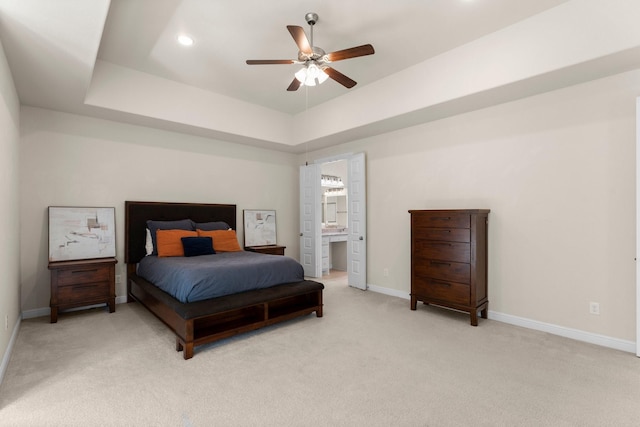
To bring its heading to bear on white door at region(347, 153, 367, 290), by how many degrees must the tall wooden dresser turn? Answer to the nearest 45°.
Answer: approximately 90° to its right

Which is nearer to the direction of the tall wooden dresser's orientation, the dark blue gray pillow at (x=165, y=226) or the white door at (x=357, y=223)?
the dark blue gray pillow

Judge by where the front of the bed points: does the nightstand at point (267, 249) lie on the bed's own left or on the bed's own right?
on the bed's own left

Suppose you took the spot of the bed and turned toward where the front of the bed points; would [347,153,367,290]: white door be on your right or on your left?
on your left

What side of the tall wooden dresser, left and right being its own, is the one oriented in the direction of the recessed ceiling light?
front

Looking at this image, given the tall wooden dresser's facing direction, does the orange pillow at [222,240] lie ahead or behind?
ahead

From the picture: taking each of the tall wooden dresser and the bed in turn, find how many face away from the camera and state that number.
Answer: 0

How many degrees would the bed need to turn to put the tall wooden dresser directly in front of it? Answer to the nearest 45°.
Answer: approximately 45° to its left

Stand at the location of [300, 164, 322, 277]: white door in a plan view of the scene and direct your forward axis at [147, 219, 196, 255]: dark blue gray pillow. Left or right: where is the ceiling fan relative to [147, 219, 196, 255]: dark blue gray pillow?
left

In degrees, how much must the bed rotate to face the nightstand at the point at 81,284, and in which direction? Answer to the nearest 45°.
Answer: approximately 180°

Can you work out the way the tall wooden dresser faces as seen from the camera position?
facing the viewer and to the left of the viewer

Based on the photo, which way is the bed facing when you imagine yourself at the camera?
facing the viewer and to the right of the viewer

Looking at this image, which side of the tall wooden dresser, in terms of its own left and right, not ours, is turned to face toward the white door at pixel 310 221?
right

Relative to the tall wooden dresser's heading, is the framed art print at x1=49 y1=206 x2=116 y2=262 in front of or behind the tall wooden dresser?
in front
